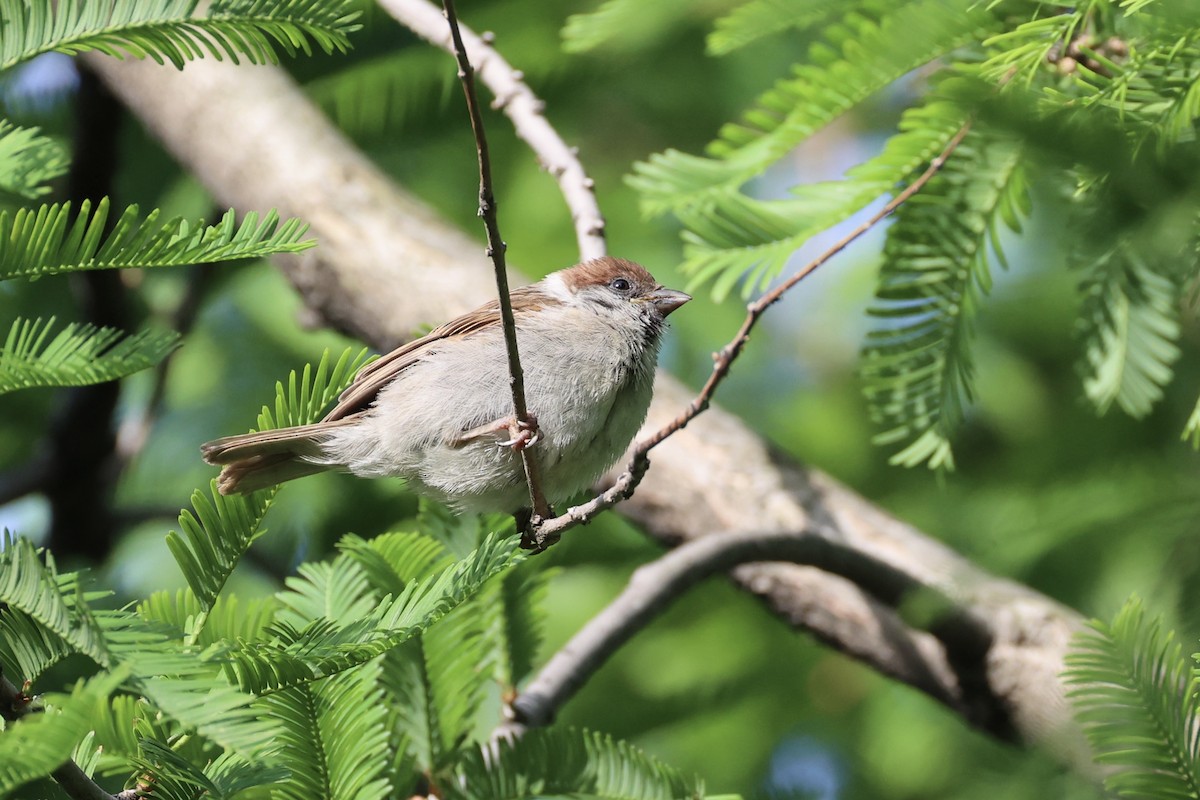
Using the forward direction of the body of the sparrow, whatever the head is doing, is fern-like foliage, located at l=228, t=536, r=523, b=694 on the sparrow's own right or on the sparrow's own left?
on the sparrow's own right

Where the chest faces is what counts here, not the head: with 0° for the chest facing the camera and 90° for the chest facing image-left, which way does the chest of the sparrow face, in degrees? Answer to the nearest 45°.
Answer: approximately 270°

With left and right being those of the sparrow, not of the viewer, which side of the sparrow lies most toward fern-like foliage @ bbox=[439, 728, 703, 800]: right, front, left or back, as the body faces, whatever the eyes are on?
right

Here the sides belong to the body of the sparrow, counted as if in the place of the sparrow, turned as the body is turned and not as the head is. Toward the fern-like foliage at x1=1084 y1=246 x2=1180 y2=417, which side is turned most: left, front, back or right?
front

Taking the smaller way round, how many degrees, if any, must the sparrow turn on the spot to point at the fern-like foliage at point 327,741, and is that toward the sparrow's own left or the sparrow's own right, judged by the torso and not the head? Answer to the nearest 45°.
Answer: approximately 90° to the sparrow's own right
